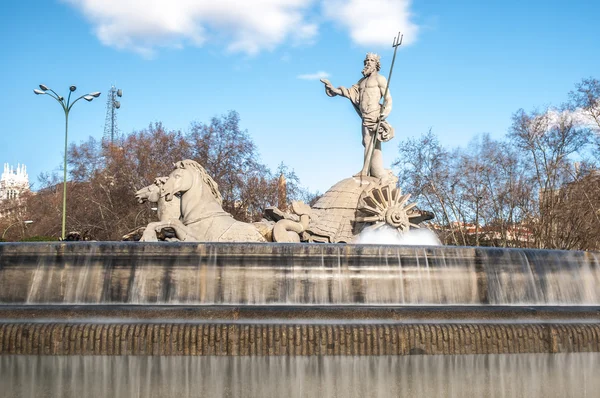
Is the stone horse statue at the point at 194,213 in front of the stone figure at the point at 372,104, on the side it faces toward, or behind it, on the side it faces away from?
in front

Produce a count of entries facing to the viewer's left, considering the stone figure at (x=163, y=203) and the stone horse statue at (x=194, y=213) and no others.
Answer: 2

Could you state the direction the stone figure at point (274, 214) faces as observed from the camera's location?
facing to the left of the viewer

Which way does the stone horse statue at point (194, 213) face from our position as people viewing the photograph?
facing to the left of the viewer

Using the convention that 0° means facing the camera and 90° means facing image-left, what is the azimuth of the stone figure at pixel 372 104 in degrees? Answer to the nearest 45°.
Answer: approximately 45°

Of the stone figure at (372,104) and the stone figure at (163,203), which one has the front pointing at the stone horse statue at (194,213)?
the stone figure at (372,104)

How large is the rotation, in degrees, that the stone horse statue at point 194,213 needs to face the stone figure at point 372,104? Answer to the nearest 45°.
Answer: approximately 135° to its right

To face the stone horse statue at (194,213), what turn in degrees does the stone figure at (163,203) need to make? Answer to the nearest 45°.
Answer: approximately 135° to its left

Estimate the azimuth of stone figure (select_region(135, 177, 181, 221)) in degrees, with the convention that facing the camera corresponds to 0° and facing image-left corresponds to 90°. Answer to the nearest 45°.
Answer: approximately 90°
